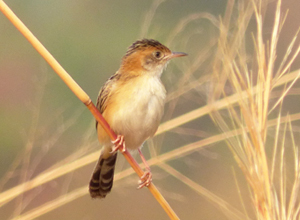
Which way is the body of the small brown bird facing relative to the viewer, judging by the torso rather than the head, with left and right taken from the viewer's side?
facing the viewer and to the right of the viewer
